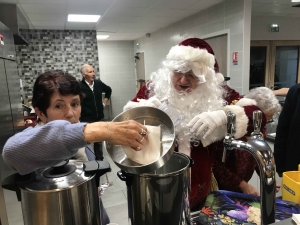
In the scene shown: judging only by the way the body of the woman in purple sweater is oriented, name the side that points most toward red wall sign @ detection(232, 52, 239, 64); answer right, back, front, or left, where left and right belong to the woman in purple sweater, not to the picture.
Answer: left

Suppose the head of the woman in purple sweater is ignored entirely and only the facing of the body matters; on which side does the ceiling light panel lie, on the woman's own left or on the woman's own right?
on the woman's own left

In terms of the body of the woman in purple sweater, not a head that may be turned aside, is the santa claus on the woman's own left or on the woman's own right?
on the woman's own left

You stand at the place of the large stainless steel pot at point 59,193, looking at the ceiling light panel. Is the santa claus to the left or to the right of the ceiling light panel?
right

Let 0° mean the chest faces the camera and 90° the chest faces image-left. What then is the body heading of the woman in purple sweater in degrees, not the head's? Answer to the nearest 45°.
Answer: approximately 315°
